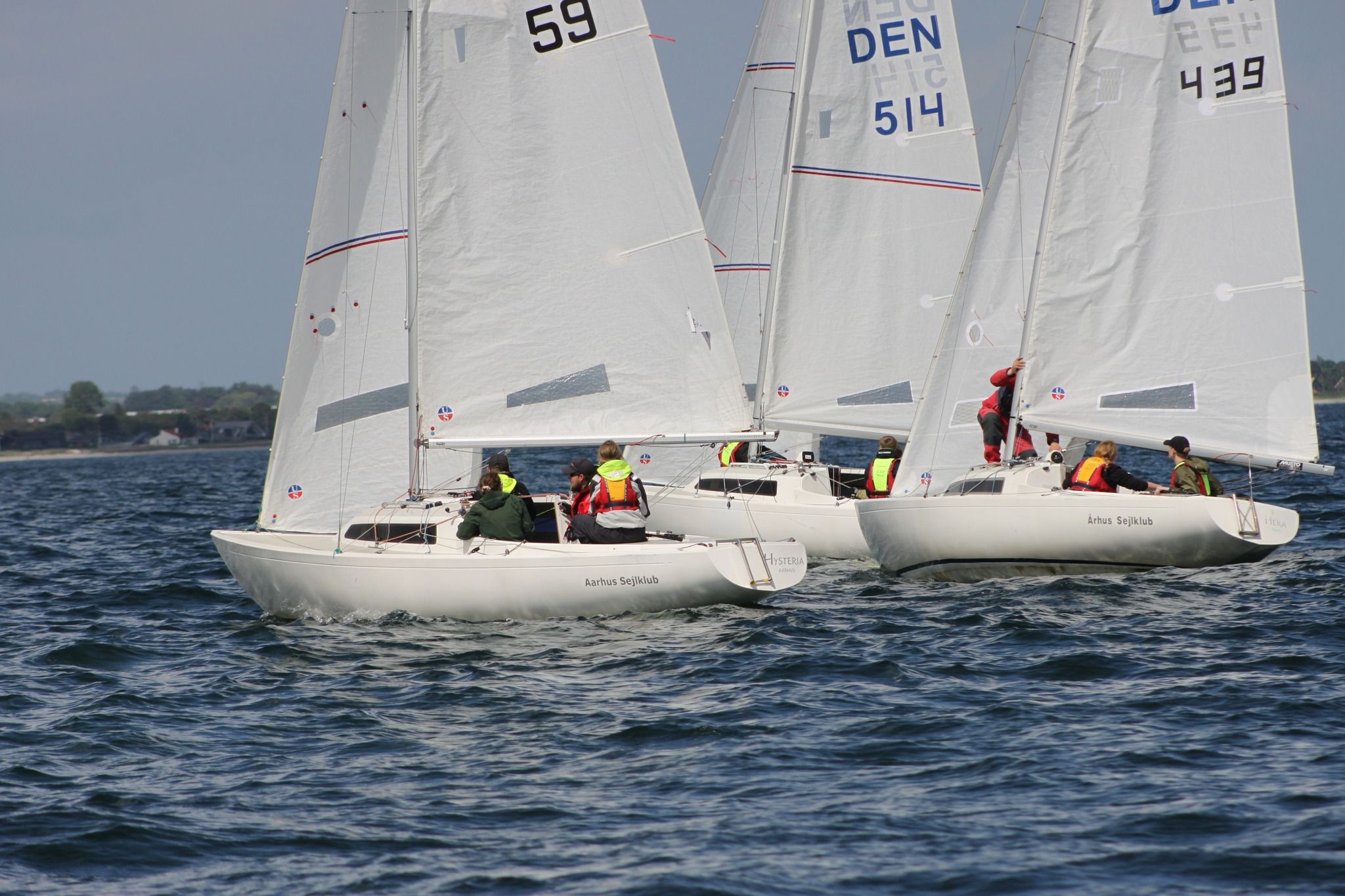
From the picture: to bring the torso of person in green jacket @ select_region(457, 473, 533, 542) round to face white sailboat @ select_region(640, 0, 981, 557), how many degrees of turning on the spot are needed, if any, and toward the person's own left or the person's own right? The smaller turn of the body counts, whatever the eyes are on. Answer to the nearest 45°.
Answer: approximately 45° to the person's own right

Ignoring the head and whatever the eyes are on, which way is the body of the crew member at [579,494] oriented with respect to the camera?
to the viewer's left

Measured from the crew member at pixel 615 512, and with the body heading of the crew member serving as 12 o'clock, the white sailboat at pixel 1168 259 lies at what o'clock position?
The white sailboat is roughly at 2 o'clock from the crew member.

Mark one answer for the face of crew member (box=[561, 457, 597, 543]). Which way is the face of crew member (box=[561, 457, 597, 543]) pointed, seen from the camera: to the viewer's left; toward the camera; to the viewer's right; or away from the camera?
to the viewer's left

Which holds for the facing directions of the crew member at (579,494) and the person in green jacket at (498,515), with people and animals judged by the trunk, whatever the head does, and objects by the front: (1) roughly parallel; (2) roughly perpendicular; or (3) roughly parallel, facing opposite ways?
roughly perpendicular

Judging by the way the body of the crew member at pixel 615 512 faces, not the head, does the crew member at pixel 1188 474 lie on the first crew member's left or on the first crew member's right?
on the first crew member's right

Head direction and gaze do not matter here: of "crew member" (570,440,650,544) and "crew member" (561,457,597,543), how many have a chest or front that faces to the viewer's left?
1

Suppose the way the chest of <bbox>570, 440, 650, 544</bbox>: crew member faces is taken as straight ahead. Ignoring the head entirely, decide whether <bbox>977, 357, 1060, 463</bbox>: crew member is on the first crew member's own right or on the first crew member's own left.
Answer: on the first crew member's own right

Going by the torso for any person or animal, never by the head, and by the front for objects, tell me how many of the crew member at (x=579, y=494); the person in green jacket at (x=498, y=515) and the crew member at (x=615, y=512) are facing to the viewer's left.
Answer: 1

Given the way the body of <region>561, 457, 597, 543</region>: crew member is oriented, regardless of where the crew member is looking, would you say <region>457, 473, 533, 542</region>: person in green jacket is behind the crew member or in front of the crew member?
in front

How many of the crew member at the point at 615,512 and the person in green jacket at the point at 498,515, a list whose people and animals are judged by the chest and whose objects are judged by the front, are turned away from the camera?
2

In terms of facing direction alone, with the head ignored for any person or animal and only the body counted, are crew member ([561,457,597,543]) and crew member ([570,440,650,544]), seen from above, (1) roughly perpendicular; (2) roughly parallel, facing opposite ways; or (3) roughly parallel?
roughly perpendicular

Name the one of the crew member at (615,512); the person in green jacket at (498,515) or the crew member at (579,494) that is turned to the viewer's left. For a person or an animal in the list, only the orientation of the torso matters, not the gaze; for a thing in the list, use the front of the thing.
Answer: the crew member at (579,494)

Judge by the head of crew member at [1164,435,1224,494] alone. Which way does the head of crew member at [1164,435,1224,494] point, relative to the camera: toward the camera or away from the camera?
away from the camera

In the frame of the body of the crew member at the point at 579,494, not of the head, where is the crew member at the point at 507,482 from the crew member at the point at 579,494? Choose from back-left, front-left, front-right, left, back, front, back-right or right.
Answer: front-right

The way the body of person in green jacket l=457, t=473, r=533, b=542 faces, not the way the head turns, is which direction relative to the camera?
away from the camera

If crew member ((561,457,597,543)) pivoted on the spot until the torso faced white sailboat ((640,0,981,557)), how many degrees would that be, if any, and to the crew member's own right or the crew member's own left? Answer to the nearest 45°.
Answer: approximately 135° to the crew member's own right

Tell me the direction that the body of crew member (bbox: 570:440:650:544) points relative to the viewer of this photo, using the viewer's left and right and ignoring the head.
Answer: facing away from the viewer
